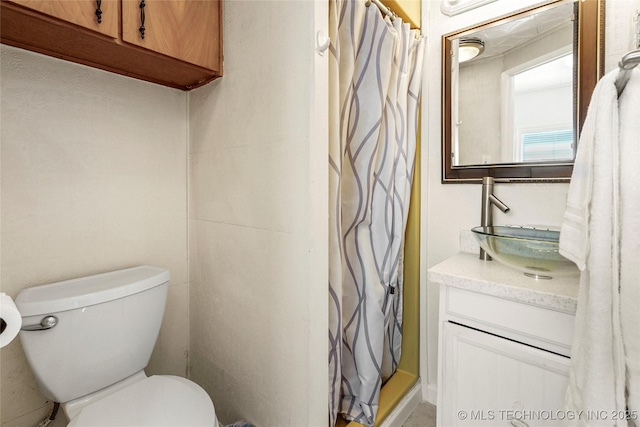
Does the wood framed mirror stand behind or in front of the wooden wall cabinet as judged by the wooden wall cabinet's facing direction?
in front

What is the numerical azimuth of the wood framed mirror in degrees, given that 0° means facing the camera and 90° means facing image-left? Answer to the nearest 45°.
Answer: approximately 45°

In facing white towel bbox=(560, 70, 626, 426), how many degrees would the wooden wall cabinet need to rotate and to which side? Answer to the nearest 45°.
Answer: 0° — it already faces it

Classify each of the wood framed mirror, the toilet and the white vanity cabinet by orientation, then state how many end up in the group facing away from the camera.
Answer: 0

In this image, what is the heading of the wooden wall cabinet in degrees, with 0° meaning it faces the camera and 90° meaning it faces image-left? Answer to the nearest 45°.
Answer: approximately 315°

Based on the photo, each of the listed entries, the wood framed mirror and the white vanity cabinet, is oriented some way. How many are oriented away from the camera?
0

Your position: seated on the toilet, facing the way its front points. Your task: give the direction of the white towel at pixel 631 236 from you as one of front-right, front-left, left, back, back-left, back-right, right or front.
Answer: front
